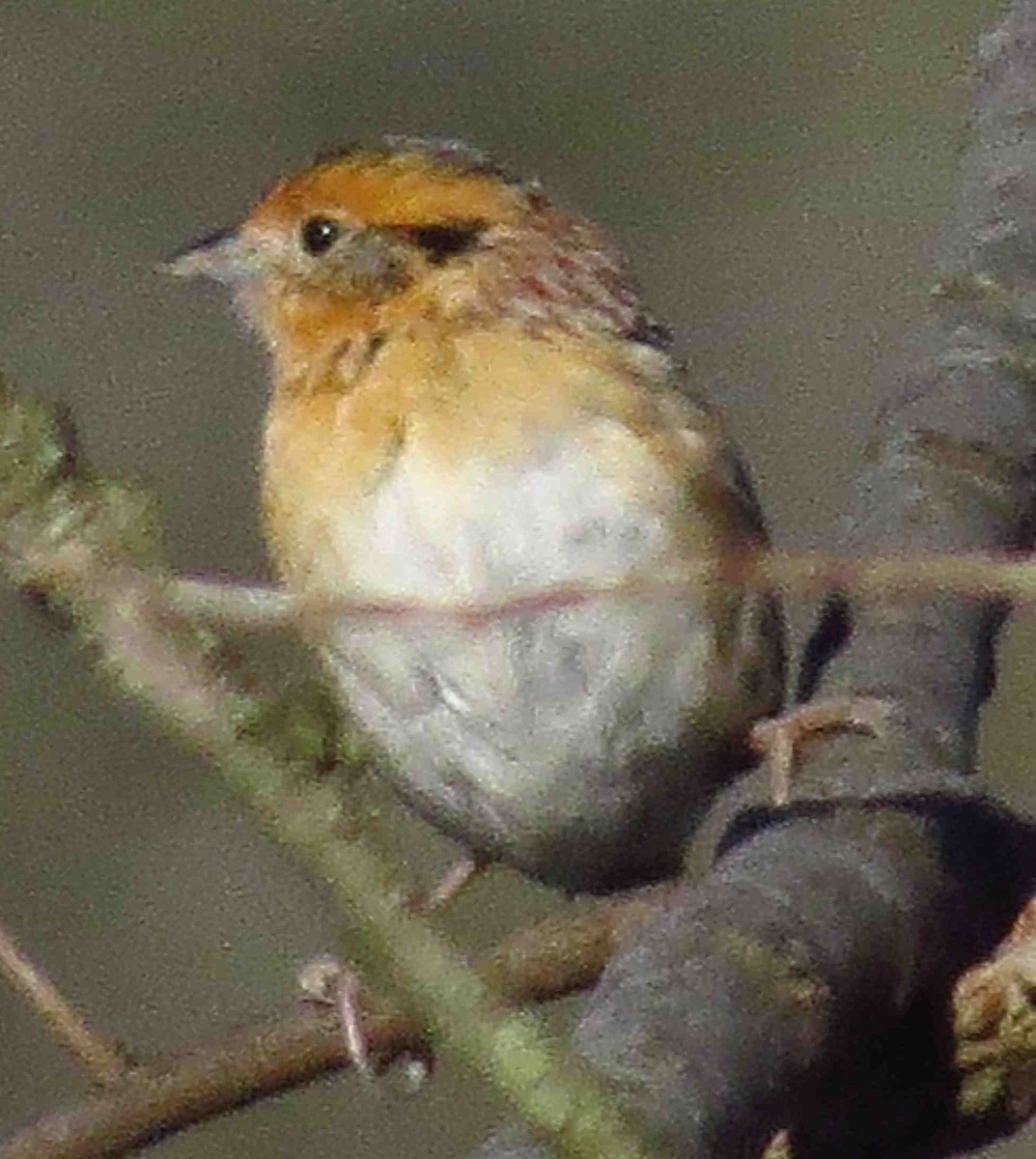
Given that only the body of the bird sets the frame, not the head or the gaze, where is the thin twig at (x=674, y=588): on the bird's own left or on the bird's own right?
on the bird's own left

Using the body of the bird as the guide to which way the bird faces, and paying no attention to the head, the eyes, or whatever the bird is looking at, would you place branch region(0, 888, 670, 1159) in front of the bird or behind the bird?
in front

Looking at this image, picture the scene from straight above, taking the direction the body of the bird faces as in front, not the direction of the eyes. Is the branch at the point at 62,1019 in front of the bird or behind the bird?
in front
